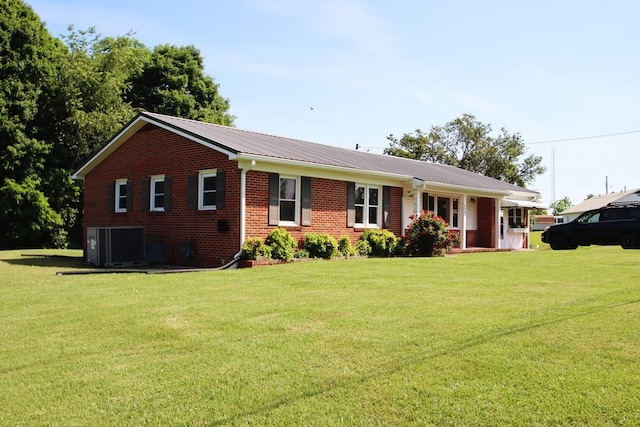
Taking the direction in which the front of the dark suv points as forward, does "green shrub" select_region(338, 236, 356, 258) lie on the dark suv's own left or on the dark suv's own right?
on the dark suv's own left

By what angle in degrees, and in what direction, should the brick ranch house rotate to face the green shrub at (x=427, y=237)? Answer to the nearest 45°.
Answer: approximately 45° to its left

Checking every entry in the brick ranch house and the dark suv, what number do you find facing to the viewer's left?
1

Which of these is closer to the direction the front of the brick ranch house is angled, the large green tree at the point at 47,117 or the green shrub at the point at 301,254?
the green shrub

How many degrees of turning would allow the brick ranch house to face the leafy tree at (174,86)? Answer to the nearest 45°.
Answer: approximately 135° to its left

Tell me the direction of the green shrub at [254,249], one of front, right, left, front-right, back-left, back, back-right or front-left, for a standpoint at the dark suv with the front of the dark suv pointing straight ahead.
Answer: front-left

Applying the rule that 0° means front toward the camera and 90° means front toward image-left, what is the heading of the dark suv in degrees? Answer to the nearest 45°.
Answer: approximately 90°

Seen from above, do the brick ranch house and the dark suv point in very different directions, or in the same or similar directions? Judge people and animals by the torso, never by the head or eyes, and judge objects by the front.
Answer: very different directions

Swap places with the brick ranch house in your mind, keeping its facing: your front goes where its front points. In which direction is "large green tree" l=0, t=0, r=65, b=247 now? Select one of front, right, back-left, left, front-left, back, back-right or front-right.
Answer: back
